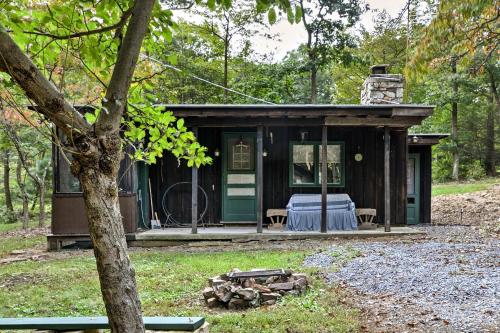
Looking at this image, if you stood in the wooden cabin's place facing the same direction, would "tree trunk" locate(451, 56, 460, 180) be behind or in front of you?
behind

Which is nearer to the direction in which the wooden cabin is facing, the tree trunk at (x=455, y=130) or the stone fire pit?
the stone fire pit

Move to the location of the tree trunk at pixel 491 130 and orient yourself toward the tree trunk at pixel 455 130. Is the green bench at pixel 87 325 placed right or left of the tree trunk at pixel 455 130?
left

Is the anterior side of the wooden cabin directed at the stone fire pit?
yes

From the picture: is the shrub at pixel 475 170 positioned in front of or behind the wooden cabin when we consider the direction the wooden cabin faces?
behind

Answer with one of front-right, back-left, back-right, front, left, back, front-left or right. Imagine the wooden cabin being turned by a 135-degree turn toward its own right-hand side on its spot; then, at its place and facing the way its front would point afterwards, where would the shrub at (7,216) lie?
front

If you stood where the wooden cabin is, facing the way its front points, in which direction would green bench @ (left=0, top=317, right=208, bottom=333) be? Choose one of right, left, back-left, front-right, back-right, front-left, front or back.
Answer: front

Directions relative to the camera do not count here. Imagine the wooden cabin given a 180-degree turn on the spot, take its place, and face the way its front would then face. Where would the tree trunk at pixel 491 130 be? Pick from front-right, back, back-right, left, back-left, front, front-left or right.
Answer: front-right

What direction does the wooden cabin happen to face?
toward the camera
